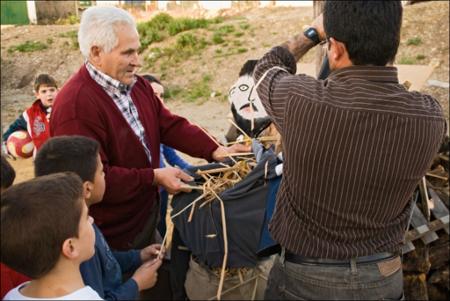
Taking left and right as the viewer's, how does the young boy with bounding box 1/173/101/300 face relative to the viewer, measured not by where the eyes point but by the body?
facing away from the viewer and to the right of the viewer

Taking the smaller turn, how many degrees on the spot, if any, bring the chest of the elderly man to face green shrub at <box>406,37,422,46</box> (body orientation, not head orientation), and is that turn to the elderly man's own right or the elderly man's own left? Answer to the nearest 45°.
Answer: approximately 90° to the elderly man's own left

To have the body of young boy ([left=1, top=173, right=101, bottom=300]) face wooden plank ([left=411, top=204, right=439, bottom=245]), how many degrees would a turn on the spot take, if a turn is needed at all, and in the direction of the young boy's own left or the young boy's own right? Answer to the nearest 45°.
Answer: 0° — they already face it

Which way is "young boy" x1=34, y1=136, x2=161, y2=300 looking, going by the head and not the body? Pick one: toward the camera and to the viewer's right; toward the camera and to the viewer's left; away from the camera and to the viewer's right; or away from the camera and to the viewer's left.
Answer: away from the camera and to the viewer's right

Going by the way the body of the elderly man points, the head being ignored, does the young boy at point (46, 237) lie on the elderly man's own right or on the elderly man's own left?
on the elderly man's own right

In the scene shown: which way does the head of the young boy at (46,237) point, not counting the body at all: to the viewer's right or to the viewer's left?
to the viewer's right

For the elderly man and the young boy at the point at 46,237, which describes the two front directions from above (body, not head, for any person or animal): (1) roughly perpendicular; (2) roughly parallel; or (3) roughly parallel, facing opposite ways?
roughly perpendicular

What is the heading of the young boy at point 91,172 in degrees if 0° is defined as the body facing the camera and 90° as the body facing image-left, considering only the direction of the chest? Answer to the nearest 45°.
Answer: approximately 225°

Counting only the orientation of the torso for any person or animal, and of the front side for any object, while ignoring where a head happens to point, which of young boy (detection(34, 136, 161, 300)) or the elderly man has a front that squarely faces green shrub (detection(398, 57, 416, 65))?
the young boy

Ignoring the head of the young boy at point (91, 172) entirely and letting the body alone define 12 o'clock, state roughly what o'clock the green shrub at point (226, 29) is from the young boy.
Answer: The green shrub is roughly at 11 o'clock from the young boy.

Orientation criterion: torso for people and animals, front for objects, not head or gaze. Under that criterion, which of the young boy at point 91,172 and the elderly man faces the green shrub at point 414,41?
the young boy

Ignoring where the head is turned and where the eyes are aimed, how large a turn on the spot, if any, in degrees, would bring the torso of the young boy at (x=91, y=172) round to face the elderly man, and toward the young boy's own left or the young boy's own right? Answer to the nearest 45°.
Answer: approximately 45° to the young boy's own left

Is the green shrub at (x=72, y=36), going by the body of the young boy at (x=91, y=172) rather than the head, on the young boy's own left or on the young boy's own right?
on the young boy's own left

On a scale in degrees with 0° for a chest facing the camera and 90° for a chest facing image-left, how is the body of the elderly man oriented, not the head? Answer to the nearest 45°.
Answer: approximately 315°
